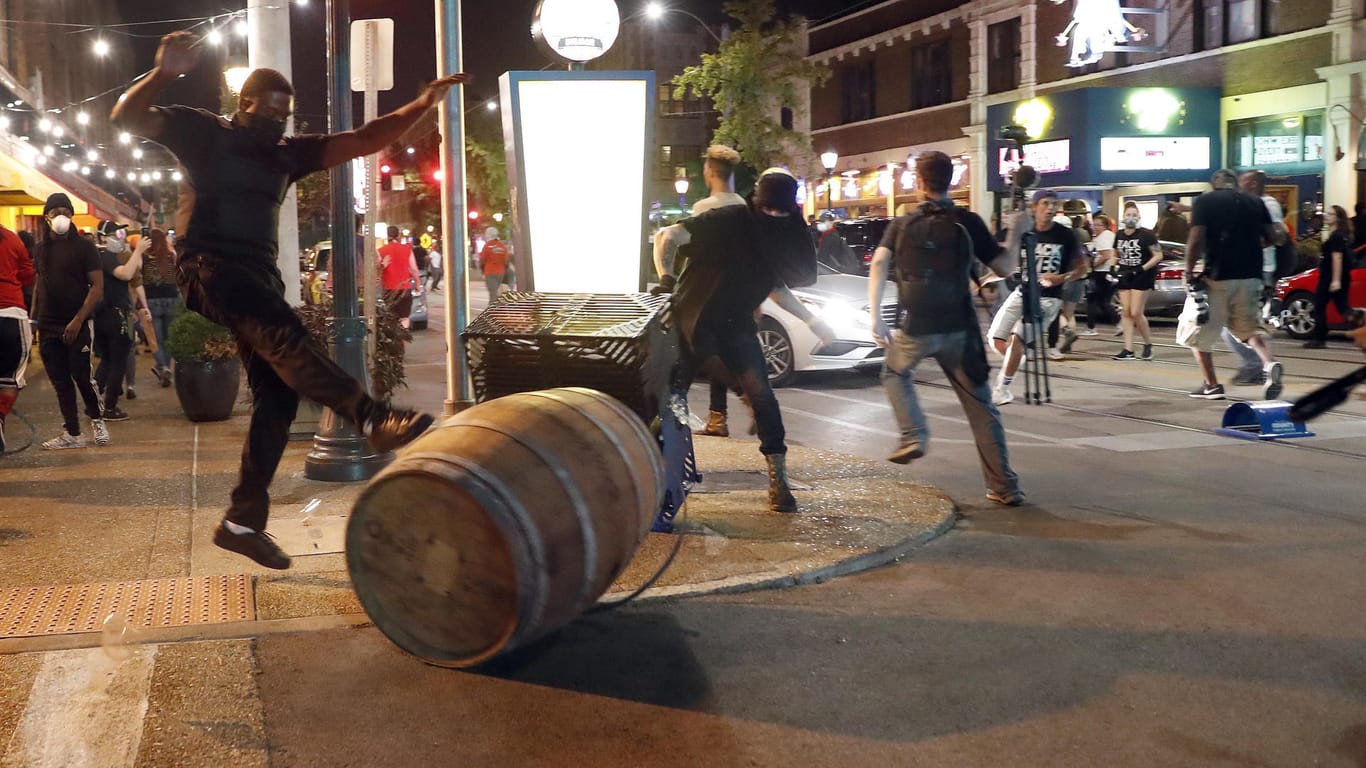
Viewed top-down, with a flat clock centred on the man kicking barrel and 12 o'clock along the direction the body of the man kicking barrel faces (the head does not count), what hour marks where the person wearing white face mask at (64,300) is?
The person wearing white face mask is roughly at 7 o'clock from the man kicking barrel.

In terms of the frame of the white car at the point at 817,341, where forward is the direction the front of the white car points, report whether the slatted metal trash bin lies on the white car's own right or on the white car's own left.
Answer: on the white car's own right

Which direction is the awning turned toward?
to the viewer's right

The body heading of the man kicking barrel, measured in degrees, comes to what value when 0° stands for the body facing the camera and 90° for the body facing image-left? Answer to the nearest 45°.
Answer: approximately 315°

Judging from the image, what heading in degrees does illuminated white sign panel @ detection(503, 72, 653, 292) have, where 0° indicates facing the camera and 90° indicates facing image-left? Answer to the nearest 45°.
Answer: approximately 0°

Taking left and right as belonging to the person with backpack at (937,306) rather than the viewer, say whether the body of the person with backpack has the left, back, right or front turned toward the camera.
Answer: back

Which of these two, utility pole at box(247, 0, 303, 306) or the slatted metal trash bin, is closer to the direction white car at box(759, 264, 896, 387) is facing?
the slatted metal trash bin
